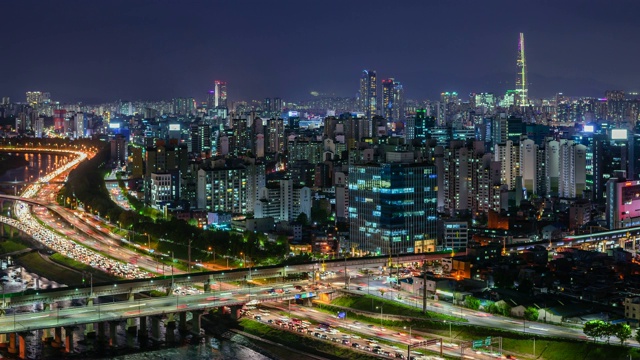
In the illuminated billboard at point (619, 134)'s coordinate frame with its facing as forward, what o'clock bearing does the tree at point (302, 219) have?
The tree is roughly at 1 o'clock from the illuminated billboard.

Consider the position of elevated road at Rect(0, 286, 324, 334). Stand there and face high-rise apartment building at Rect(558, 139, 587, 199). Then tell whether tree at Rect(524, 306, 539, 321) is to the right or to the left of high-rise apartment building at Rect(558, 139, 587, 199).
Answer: right

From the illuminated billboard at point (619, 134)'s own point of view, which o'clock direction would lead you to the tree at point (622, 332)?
The tree is roughly at 12 o'clock from the illuminated billboard.

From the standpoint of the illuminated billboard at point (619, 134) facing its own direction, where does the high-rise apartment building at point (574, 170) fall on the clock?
The high-rise apartment building is roughly at 1 o'clock from the illuminated billboard.

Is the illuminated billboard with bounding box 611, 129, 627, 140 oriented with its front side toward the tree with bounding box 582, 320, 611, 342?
yes

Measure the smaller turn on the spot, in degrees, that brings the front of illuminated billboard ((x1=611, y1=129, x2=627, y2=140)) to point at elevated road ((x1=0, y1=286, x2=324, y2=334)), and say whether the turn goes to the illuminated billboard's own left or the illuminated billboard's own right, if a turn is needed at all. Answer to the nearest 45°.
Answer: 0° — it already faces it

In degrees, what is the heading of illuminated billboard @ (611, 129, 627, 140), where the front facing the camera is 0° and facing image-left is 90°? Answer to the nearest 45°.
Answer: approximately 0°

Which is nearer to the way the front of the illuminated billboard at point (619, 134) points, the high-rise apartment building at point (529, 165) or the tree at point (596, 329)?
the tree

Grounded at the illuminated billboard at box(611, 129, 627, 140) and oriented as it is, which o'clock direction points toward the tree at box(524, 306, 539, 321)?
The tree is roughly at 12 o'clock from the illuminated billboard.

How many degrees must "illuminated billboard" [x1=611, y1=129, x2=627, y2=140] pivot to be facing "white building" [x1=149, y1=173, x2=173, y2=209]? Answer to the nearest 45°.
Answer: approximately 45° to its right
